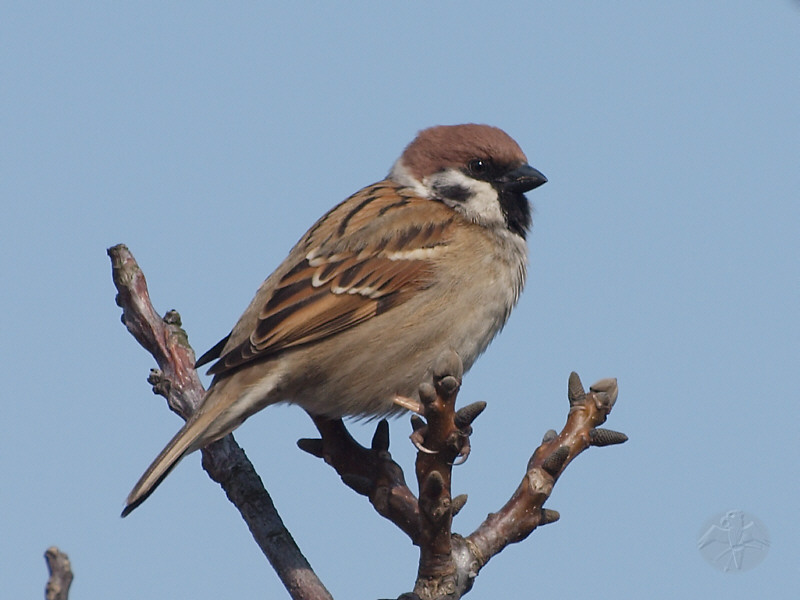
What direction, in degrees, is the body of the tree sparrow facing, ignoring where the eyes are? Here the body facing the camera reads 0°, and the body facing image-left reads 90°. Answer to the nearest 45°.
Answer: approximately 270°

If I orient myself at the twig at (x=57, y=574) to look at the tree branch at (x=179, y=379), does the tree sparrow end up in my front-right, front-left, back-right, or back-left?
front-right

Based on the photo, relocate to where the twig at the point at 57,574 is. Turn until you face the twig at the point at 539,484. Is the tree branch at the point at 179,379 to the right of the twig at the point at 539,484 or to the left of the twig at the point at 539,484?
left
